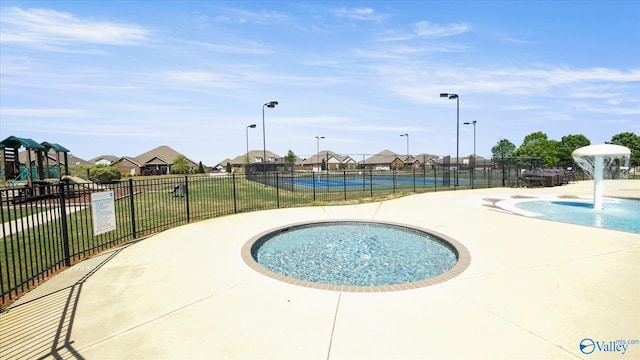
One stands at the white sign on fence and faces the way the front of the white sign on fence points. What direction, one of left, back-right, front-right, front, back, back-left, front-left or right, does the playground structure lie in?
back-left

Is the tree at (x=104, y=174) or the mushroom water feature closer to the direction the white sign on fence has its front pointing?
the mushroom water feature

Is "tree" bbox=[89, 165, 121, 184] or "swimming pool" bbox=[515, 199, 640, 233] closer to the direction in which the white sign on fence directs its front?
the swimming pool

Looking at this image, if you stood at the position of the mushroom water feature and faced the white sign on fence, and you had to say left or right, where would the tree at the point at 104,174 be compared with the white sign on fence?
right

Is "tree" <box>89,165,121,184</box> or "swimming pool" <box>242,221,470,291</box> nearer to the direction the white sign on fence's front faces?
the swimming pool

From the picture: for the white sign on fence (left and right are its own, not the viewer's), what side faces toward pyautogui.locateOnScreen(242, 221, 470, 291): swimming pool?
front

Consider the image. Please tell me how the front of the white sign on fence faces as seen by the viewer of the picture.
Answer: facing the viewer and to the right of the viewer

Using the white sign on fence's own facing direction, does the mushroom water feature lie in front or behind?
in front

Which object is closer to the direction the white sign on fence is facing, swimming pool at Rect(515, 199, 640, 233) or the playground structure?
the swimming pool

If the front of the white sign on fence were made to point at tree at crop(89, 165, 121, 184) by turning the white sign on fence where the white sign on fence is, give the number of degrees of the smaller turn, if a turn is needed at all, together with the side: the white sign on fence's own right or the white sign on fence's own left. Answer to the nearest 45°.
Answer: approximately 135° to the white sign on fence's own left

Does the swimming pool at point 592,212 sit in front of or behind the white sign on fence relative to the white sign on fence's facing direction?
in front
